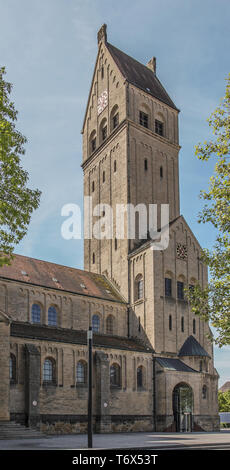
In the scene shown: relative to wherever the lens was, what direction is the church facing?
facing the viewer and to the right of the viewer
